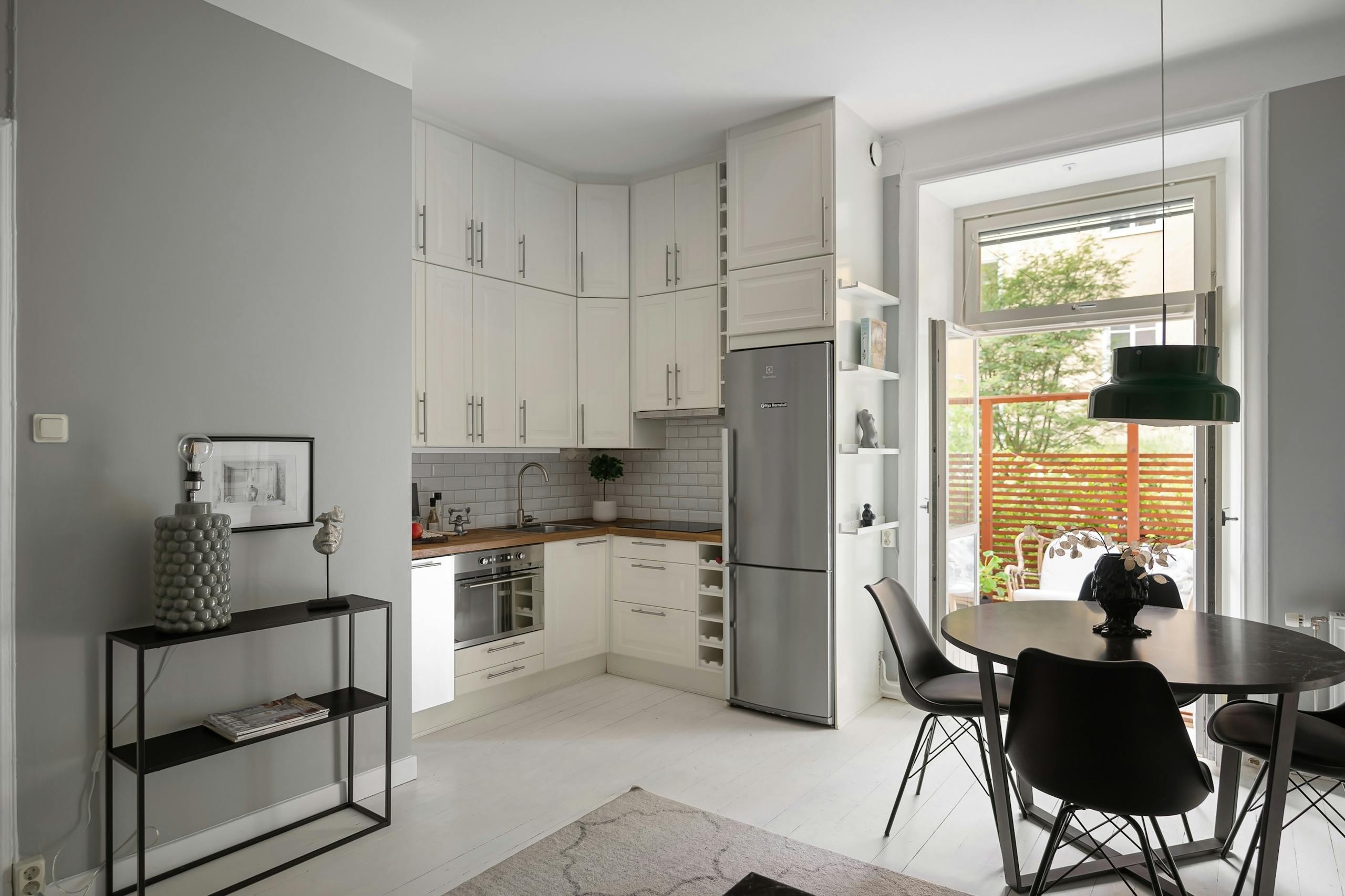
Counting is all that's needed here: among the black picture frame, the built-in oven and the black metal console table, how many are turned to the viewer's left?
0

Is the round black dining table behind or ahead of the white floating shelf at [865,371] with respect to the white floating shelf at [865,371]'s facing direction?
ahead

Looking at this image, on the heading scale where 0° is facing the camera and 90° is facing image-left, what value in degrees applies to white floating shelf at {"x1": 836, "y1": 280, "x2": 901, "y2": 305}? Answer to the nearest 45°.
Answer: approximately 315°

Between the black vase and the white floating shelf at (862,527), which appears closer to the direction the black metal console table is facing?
the black vase

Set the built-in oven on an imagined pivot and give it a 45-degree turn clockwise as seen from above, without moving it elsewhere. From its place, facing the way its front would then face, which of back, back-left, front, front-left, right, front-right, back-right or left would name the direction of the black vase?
front-left

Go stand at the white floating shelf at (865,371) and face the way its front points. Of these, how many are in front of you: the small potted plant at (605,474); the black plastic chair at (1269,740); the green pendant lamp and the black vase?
3

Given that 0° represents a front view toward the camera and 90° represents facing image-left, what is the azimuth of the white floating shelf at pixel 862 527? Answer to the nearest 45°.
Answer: approximately 315°

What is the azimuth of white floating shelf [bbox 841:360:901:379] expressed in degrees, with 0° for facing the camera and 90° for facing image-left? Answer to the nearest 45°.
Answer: approximately 315°

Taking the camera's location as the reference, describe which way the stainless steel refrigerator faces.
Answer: facing the viewer and to the left of the viewer

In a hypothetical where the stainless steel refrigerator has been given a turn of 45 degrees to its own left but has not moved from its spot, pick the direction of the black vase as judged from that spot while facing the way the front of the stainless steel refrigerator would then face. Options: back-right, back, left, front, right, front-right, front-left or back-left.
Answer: front-left

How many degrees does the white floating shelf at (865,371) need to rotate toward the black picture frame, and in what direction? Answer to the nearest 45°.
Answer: approximately 90° to its right

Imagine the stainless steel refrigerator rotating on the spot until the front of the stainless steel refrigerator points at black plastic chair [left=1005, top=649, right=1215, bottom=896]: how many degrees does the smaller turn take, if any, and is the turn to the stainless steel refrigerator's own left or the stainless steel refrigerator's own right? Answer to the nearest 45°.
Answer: approximately 90° to the stainless steel refrigerator's own left

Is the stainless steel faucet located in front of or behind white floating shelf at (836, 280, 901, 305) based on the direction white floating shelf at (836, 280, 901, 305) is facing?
behind
